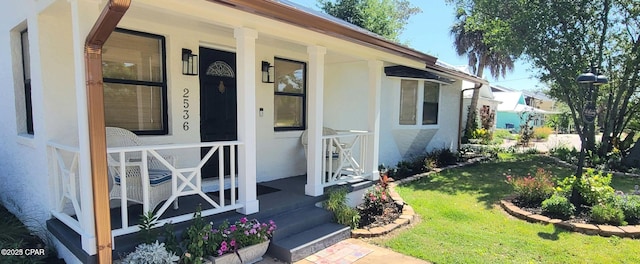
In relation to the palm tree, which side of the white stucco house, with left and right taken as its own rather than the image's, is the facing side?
left

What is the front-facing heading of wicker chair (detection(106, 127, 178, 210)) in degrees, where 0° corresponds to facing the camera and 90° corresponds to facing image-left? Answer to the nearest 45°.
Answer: approximately 315°

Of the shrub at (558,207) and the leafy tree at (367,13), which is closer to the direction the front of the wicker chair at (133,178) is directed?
the shrub

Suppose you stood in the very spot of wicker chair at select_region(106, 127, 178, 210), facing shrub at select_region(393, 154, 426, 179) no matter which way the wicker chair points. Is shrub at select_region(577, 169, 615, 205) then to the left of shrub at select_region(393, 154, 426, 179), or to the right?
right

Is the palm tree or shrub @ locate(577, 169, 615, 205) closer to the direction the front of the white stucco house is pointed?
the shrub

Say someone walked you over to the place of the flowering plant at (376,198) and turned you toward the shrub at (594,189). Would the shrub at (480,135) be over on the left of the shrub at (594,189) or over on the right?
left

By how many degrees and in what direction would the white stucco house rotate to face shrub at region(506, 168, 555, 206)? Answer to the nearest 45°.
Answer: approximately 45° to its left

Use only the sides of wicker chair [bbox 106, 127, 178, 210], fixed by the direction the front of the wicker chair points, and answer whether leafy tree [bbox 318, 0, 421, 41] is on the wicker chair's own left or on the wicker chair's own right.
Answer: on the wicker chair's own left

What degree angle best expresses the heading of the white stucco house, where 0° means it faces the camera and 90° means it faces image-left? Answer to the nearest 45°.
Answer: approximately 315°

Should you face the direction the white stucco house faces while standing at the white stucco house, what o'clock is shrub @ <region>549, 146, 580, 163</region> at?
The shrub is roughly at 10 o'clock from the white stucco house.
